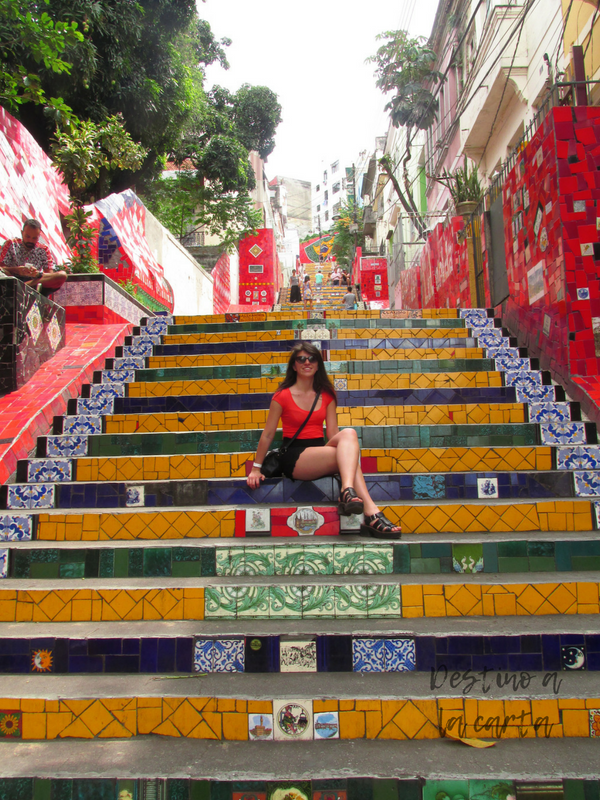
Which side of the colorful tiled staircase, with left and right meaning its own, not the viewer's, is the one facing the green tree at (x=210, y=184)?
back

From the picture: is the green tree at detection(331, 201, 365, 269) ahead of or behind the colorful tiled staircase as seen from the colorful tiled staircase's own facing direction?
behind

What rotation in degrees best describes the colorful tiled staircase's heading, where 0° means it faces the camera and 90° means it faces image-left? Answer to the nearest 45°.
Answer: approximately 0°

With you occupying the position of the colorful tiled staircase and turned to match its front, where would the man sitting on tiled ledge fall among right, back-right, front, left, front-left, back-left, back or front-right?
back-right
